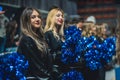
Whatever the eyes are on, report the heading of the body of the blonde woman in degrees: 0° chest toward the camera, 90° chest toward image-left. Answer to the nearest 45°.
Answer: approximately 315°

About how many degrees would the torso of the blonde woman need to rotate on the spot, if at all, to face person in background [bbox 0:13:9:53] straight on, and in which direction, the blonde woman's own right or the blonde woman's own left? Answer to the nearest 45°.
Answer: approximately 180°

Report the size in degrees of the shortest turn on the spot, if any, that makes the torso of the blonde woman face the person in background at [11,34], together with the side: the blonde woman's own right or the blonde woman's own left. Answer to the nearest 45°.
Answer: approximately 180°
